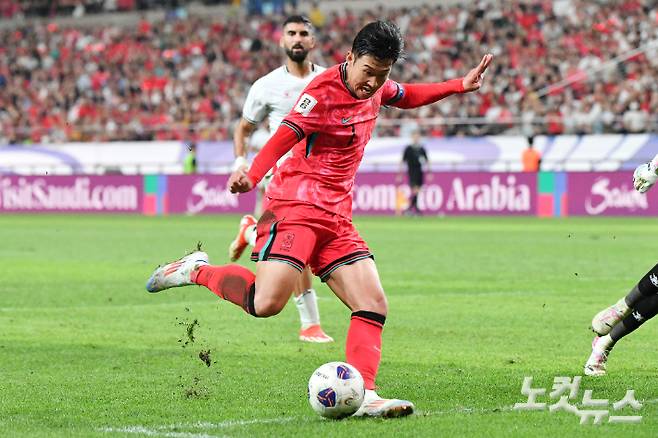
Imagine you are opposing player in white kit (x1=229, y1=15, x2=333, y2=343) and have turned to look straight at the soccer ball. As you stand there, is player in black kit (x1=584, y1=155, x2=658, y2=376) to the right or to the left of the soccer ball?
left

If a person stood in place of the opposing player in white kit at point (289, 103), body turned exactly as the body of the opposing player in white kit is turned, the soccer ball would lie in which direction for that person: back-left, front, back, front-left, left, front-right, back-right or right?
front-right

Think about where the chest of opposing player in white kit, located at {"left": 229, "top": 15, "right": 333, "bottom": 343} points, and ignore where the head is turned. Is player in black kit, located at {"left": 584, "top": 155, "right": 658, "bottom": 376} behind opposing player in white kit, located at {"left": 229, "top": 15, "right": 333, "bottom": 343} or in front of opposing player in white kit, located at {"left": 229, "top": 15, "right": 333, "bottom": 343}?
in front

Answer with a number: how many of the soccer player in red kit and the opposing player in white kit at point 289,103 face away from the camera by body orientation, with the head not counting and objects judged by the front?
0

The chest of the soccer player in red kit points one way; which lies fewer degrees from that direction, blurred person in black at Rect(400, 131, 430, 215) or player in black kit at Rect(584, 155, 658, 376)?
the player in black kit

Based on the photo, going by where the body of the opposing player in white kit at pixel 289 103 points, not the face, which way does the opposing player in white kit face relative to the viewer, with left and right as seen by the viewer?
facing the viewer and to the right of the viewer

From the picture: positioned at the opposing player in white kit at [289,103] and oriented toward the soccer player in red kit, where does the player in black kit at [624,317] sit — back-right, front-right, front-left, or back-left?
front-left

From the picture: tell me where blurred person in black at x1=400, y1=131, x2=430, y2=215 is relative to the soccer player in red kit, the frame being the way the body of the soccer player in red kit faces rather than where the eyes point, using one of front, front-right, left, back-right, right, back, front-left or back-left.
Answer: back-left
